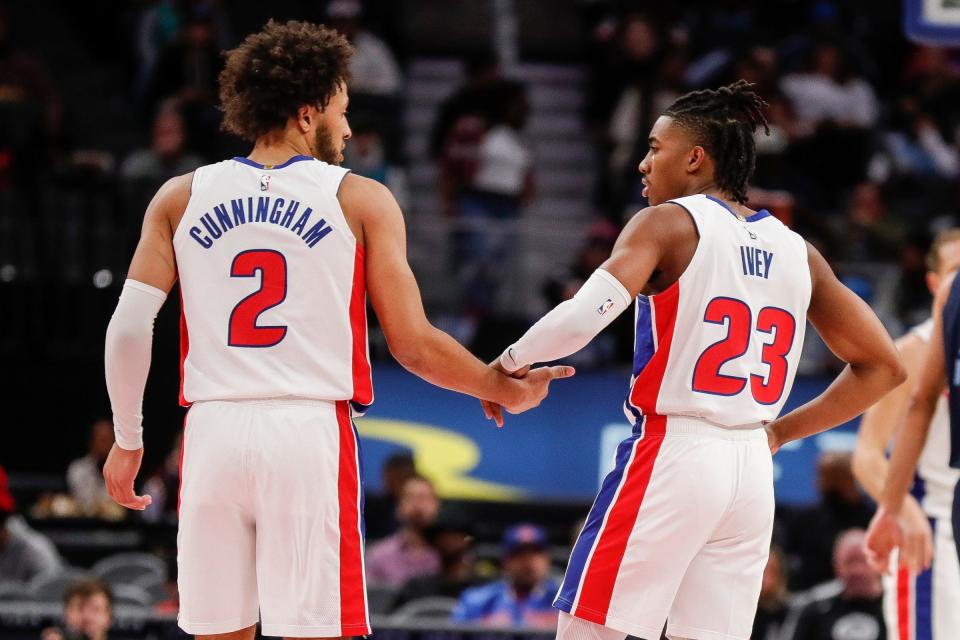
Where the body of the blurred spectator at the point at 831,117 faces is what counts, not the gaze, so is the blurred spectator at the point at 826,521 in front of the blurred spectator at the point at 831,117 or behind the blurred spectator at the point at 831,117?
in front

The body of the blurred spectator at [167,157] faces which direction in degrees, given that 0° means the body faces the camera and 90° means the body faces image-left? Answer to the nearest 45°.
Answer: approximately 0°

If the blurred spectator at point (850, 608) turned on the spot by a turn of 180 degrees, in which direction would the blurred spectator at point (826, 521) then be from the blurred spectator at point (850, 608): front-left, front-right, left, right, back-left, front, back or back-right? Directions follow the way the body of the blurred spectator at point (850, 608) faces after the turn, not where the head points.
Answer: front

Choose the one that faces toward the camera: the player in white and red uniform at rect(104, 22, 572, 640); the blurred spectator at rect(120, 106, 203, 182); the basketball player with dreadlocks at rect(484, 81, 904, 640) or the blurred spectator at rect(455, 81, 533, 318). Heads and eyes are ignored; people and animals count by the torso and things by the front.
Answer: the blurred spectator at rect(120, 106, 203, 182)

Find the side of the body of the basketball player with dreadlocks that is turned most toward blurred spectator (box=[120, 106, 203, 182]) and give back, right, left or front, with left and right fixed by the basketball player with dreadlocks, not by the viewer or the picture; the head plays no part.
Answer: front

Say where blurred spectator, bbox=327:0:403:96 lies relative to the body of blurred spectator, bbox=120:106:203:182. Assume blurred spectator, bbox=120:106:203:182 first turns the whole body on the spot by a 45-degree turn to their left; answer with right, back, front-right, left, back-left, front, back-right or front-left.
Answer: left

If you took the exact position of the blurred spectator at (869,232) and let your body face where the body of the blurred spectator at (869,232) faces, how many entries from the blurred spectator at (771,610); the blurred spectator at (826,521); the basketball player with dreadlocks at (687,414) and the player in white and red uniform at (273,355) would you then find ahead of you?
4

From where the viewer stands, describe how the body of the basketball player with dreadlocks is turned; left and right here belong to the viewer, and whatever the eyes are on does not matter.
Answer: facing away from the viewer and to the left of the viewer

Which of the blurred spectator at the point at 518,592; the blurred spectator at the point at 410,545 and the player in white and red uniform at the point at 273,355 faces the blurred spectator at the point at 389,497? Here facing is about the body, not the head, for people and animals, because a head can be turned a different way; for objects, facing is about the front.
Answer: the player in white and red uniform

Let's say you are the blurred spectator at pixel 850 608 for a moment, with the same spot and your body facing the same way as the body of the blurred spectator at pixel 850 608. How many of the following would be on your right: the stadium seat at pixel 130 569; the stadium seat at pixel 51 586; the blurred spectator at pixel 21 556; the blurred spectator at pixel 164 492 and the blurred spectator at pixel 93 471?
5

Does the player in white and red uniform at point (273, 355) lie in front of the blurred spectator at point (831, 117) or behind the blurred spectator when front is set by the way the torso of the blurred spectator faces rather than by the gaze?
in front
